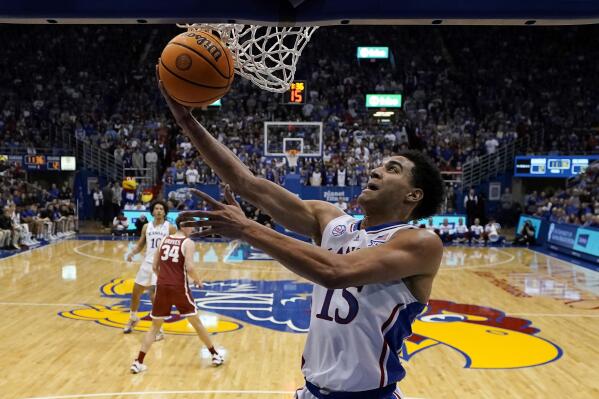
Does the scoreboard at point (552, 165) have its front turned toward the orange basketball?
yes

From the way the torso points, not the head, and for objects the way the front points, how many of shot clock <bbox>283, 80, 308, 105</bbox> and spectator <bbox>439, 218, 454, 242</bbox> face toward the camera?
2

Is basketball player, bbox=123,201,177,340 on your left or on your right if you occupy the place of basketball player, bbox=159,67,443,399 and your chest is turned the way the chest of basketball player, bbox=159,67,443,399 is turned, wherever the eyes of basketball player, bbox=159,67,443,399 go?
on your right

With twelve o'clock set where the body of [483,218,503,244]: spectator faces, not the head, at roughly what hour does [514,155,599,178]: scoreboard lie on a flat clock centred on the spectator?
The scoreboard is roughly at 7 o'clock from the spectator.

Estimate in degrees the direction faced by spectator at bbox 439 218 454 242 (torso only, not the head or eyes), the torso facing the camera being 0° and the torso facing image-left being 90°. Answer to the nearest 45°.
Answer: approximately 0°
